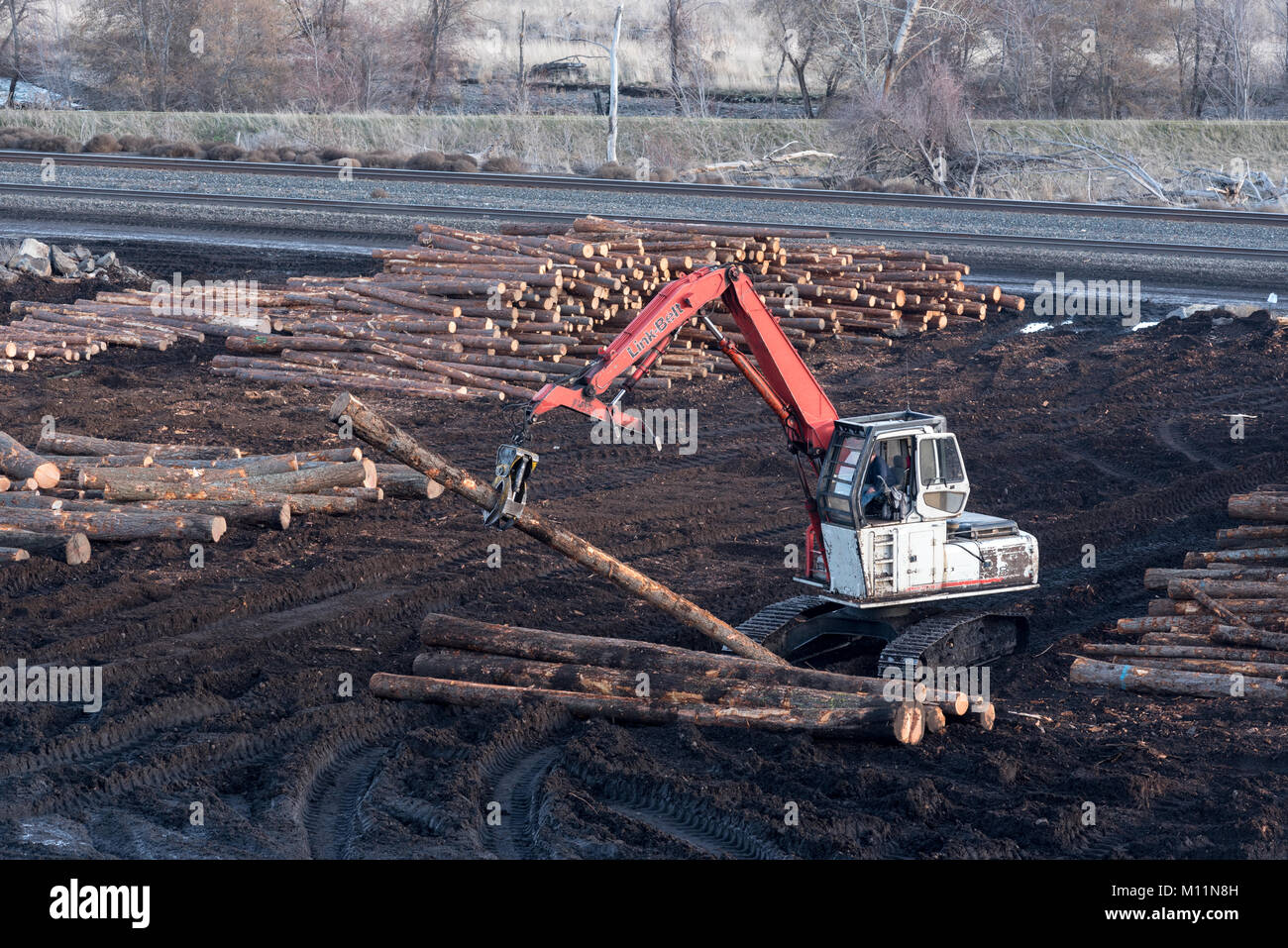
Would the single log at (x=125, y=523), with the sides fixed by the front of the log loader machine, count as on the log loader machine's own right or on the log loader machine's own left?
on the log loader machine's own right

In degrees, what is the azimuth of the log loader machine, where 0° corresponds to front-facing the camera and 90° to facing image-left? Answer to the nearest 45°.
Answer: approximately 45°

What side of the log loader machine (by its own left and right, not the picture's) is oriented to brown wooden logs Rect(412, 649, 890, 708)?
front

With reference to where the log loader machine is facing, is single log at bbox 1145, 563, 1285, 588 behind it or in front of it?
behind

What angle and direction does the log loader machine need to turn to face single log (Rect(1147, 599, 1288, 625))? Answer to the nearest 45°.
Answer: approximately 135° to its left

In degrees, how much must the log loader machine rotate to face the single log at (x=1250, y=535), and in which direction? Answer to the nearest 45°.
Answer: approximately 180°

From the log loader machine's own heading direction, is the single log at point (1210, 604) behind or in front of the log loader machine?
behind

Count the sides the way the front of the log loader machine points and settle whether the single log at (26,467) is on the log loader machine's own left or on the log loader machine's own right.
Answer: on the log loader machine's own right

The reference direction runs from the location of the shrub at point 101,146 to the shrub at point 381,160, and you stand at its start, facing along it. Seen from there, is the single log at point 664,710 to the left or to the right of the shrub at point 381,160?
right
